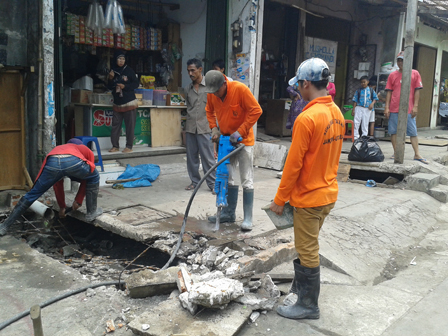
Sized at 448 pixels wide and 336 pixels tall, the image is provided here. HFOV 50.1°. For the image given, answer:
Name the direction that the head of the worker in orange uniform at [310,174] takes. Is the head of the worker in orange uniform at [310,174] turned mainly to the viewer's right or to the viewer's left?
to the viewer's left

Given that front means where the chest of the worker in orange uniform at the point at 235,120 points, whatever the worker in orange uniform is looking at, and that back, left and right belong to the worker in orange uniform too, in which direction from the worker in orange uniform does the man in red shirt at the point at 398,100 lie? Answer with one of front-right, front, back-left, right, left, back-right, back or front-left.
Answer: back

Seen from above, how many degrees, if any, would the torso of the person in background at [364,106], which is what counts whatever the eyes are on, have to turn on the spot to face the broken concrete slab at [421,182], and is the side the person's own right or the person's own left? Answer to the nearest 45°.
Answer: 0° — they already face it

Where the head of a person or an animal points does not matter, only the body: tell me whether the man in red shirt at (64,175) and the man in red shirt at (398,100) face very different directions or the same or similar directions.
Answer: very different directions

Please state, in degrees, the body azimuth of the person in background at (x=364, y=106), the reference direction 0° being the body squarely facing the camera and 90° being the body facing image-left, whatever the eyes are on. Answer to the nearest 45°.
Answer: approximately 0°

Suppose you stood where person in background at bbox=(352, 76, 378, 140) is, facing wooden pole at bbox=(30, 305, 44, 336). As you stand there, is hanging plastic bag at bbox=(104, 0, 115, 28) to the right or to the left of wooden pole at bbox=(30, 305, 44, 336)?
right

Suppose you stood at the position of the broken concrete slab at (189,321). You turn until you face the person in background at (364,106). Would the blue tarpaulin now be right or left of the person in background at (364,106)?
left

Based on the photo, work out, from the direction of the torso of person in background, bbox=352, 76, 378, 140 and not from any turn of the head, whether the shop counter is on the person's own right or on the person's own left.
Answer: on the person's own right

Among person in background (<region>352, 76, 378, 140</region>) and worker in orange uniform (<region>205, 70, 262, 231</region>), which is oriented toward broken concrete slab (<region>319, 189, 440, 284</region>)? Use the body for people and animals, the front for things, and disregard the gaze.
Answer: the person in background

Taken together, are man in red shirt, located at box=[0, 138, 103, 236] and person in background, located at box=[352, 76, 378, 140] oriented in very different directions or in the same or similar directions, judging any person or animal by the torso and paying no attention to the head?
very different directions
